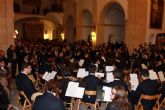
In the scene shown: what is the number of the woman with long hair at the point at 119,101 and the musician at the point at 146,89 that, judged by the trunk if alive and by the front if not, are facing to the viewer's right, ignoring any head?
0

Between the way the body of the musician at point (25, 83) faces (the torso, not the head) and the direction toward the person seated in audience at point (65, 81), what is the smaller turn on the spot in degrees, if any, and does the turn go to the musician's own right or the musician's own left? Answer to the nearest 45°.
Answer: approximately 45° to the musician's own right

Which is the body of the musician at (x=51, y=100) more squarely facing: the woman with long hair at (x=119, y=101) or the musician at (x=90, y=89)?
the musician

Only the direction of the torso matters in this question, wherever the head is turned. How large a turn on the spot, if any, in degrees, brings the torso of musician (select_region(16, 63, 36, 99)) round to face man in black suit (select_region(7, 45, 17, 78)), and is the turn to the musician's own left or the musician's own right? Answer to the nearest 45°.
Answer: approximately 45° to the musician's own left

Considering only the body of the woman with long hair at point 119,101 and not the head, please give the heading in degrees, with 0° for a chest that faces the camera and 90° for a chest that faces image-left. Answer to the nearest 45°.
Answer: approximately 135°

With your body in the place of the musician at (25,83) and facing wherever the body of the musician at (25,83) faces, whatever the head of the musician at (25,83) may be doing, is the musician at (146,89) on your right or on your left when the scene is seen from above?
on your right

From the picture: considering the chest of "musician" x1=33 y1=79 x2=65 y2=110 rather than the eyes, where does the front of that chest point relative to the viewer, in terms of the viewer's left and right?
facing away from the viewer and to the right of the viewer

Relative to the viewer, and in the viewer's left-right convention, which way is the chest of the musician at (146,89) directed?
facing away from the viewer and to the left of the viewer
